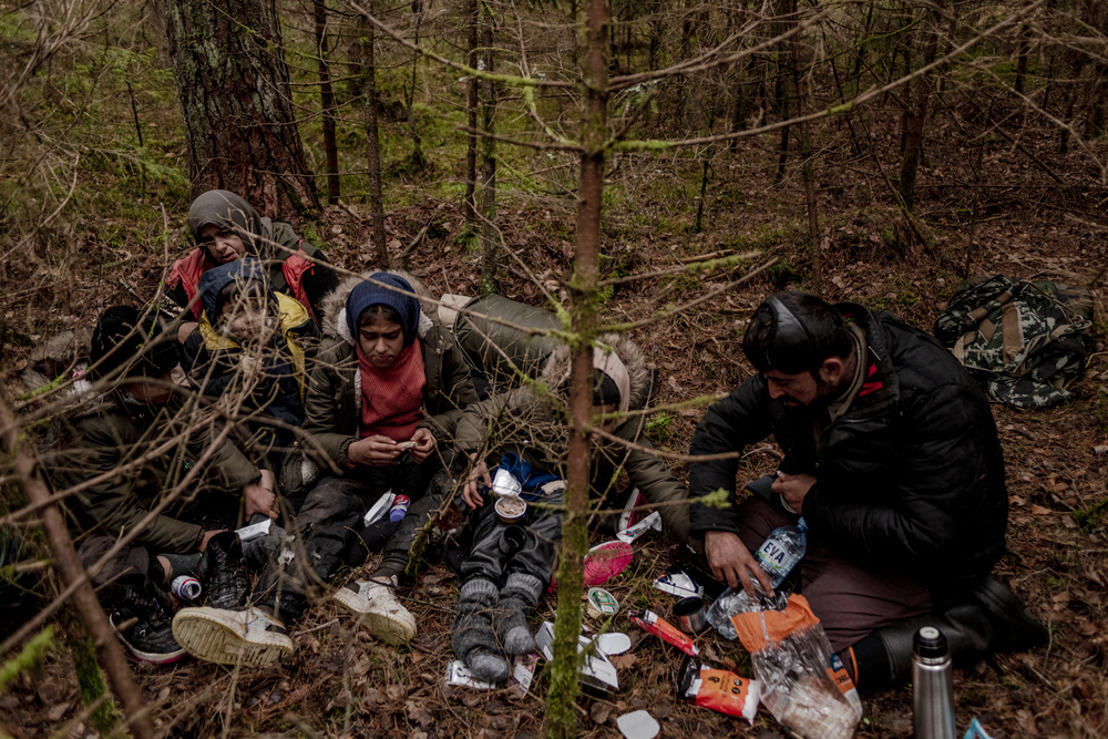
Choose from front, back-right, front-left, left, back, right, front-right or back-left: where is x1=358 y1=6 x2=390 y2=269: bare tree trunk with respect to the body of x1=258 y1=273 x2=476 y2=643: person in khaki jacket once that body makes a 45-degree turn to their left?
back-left

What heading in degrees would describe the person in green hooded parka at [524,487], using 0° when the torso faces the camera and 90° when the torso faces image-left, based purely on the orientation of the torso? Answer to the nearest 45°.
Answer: approximately 0°

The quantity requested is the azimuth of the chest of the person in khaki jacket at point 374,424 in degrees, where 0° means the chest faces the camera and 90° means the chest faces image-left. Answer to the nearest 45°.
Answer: approximately 0°

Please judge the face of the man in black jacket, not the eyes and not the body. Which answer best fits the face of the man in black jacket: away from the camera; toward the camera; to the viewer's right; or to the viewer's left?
to the viewer's left

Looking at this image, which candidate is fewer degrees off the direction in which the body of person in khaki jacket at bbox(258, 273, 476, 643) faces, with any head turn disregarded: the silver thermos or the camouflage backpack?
the silver thermos

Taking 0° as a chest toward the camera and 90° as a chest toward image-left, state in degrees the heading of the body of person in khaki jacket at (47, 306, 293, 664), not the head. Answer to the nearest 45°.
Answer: approximately 315°

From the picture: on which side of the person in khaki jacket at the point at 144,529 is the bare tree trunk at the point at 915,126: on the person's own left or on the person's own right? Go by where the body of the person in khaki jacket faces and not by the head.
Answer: on the person's own left

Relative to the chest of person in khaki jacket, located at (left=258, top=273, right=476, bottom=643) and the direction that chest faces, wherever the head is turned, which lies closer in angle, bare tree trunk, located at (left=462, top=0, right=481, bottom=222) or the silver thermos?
the silver thermos

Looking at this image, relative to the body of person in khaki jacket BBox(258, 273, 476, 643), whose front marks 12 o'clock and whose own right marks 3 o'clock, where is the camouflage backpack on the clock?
The camouflage backpack is roughly at 9 o'clock from the person in khaki jacket.
